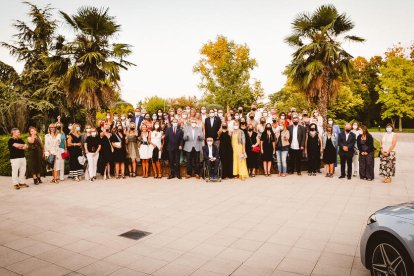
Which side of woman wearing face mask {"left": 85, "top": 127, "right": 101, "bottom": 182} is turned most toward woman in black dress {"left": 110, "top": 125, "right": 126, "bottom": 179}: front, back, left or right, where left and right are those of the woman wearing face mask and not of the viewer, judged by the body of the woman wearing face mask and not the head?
left

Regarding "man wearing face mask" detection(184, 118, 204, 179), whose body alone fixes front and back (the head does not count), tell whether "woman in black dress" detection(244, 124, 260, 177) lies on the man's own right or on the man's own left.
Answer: on the man's own left

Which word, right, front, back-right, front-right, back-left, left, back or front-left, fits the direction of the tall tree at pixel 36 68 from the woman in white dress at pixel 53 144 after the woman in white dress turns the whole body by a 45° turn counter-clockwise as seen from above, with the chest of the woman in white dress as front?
back-left

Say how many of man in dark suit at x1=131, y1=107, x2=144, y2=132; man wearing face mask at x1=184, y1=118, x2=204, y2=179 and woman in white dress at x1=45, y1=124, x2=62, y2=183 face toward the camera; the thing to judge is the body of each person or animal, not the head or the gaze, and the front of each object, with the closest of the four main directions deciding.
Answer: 3

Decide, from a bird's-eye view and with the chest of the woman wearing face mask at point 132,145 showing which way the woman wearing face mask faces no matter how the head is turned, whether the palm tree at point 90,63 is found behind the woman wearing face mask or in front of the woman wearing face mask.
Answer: behind

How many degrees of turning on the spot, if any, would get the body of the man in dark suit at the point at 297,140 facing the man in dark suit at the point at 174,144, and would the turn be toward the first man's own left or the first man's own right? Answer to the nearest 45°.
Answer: approximately 90° to the first man's own right

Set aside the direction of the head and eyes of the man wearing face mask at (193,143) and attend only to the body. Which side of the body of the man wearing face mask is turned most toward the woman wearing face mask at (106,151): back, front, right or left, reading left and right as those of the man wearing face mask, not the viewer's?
right

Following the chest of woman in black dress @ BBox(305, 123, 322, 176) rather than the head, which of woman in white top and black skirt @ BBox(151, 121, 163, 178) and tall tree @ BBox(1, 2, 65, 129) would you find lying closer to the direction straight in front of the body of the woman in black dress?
the woman in white top and black skirt

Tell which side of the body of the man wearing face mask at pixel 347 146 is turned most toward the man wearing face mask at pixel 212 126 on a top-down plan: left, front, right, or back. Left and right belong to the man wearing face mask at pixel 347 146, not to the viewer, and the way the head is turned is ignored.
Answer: right
